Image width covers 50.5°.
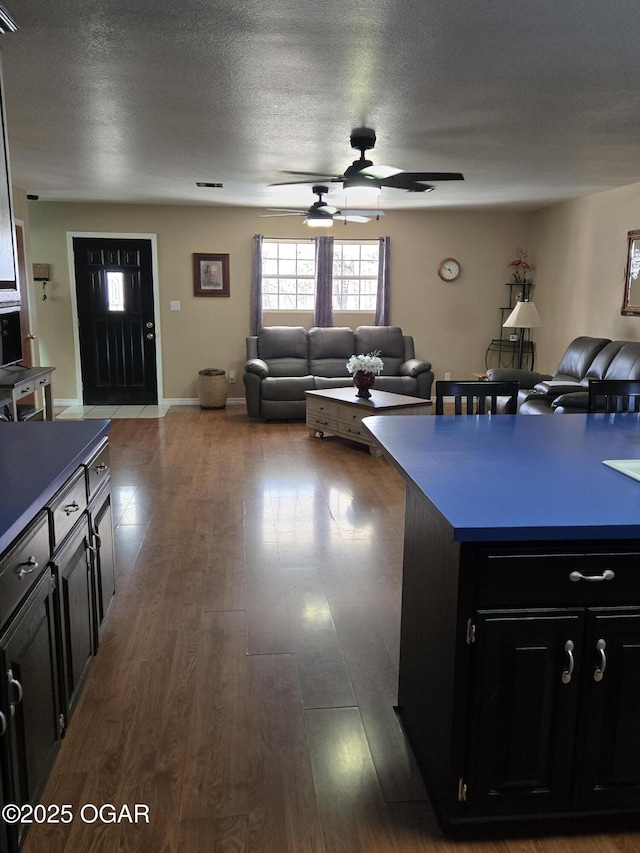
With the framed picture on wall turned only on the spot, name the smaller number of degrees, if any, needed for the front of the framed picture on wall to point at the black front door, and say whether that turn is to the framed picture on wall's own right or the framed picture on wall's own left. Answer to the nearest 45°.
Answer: approximately 90° to the framed picture on wall's own right

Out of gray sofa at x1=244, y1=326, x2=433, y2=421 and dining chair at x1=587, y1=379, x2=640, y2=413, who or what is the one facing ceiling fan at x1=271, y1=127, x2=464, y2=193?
the gray sofa

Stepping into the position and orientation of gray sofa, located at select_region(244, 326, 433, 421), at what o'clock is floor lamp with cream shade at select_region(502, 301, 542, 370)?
The floor lamp with cream shade is roughly at 9 o'clock from the gray sofa.

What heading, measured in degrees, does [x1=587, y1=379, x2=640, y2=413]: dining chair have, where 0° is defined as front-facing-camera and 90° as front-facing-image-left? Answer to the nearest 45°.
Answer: approximately 0°

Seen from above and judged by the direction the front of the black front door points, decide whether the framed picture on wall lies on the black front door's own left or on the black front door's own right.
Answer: on the black front door's own left

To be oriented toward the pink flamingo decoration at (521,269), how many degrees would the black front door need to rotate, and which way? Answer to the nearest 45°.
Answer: approximately 90° to its left

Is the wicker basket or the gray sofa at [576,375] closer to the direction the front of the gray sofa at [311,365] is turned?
the gray sofa

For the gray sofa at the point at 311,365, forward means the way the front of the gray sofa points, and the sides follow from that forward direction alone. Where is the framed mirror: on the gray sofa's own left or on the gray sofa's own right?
on the gray sofa's own left

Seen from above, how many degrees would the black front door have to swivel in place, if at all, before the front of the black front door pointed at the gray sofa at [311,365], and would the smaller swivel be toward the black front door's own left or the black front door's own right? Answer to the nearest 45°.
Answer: approximately 45° to the black front door's own left

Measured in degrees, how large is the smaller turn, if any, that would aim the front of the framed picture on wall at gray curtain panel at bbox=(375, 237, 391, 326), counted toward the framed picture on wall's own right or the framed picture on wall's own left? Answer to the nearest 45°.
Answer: approximately 90° to the framed picture on wall's own left

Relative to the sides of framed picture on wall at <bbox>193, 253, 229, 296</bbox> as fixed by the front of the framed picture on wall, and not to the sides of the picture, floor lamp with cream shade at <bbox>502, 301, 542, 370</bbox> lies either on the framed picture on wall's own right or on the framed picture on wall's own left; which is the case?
on the framed picture on wall's own left

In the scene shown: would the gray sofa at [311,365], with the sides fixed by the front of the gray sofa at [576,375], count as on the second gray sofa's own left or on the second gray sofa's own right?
on the second gray sofa's own right

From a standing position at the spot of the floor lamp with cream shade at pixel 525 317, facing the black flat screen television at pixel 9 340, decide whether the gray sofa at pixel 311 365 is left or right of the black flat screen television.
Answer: right
